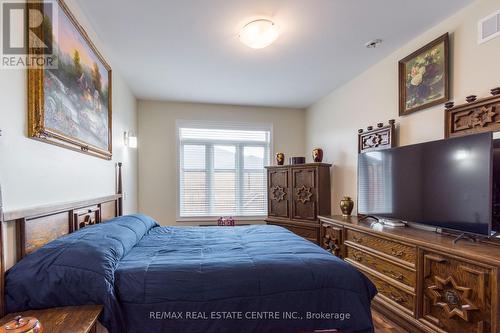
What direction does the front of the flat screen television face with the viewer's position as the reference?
facing the viewer and to the left of the viewer

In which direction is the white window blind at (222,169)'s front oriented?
toward the camera

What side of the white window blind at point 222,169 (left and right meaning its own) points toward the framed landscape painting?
front

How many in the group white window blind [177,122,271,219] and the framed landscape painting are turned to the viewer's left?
0

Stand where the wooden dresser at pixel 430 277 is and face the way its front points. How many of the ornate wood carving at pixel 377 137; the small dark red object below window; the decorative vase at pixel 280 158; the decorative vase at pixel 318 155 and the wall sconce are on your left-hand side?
0

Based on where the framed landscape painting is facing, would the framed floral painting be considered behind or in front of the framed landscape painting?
in front

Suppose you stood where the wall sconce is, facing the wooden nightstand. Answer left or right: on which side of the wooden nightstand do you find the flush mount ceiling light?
left

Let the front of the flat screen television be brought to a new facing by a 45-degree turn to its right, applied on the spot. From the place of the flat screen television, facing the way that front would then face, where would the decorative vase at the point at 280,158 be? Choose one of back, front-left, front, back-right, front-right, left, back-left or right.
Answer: front-right

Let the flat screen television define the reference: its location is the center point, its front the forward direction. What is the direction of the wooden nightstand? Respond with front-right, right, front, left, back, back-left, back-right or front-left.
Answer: front

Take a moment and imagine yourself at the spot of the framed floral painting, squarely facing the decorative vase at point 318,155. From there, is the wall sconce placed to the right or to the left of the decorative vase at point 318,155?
left

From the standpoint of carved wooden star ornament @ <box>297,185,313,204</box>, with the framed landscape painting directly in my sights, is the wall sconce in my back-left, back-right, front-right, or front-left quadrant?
front-right

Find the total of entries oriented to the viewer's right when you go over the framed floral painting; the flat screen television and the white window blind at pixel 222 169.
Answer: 0

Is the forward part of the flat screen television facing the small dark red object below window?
no

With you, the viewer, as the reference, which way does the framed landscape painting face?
facing the viewer and to the right of the viewer

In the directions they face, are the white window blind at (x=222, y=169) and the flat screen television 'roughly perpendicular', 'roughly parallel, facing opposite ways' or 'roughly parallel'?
roughly perpendicular

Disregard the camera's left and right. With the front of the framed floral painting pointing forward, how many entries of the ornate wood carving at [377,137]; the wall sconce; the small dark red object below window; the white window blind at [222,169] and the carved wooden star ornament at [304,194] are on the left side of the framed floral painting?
0
